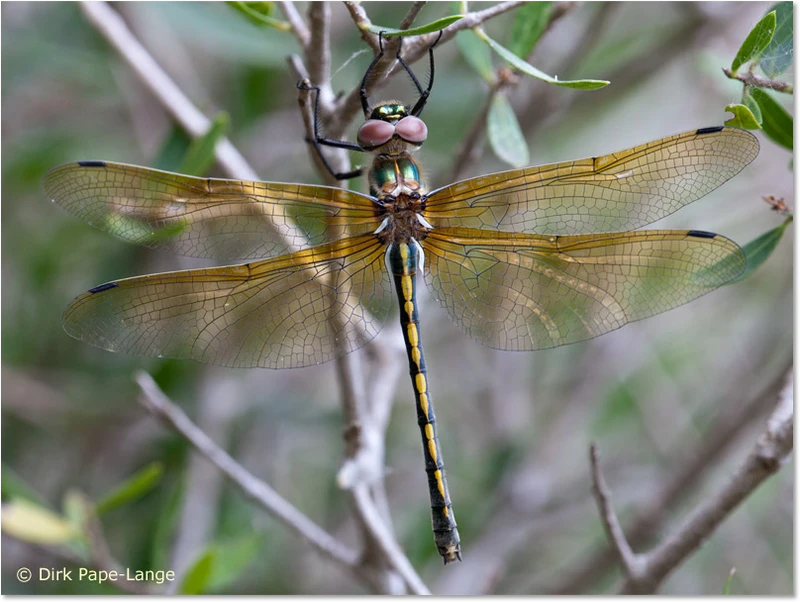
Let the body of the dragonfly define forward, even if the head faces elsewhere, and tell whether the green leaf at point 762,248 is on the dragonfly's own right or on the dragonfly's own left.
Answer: on the dragonfly's own right

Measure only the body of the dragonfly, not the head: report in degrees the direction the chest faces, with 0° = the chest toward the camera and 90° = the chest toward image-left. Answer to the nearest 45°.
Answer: approximately 180°

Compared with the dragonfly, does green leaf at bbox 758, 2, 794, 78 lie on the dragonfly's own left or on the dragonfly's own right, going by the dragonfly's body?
on the dragonfly's own right
